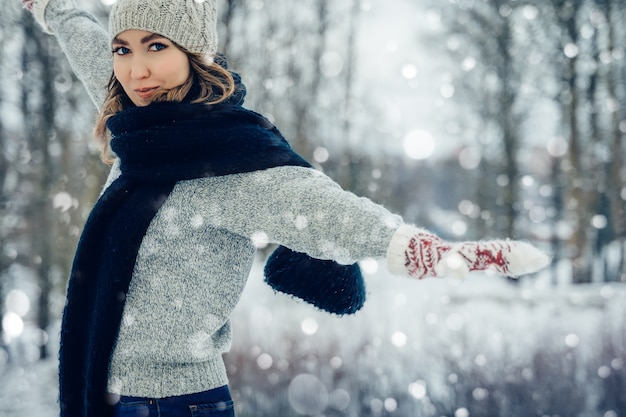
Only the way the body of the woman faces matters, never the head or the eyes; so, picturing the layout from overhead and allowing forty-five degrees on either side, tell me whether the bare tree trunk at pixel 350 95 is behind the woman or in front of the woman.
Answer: behind

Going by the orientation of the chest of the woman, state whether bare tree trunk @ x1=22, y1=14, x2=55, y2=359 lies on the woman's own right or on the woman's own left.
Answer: on the woman's own right

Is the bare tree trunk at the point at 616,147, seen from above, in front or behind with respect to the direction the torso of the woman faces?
behind
